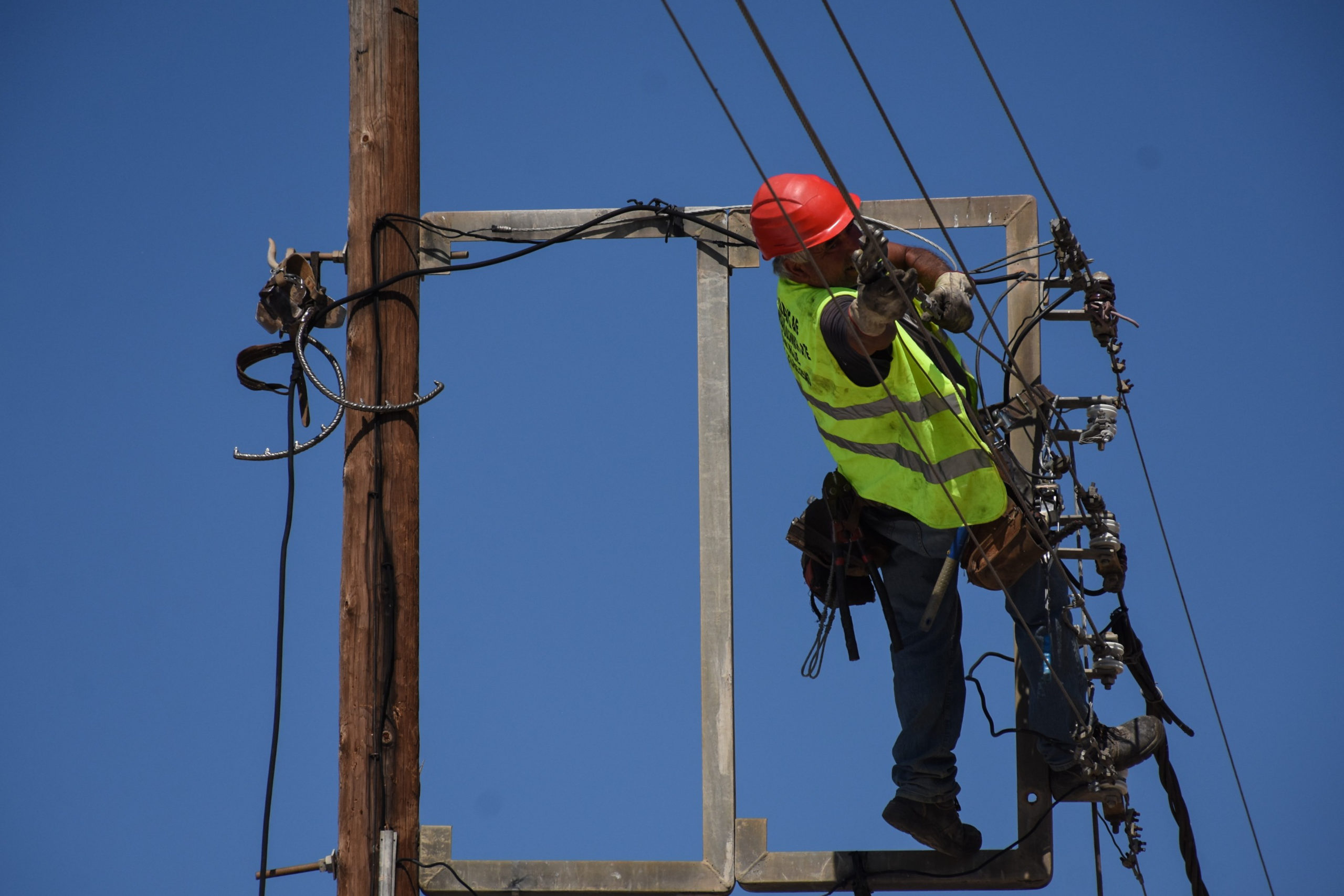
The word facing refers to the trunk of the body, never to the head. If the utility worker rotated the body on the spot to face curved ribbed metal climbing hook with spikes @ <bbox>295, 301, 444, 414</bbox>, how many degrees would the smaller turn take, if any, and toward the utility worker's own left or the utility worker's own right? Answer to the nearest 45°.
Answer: approximately 135° to the utility worker's own right

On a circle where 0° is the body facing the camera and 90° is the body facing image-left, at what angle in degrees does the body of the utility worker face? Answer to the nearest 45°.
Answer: approximately 270°
